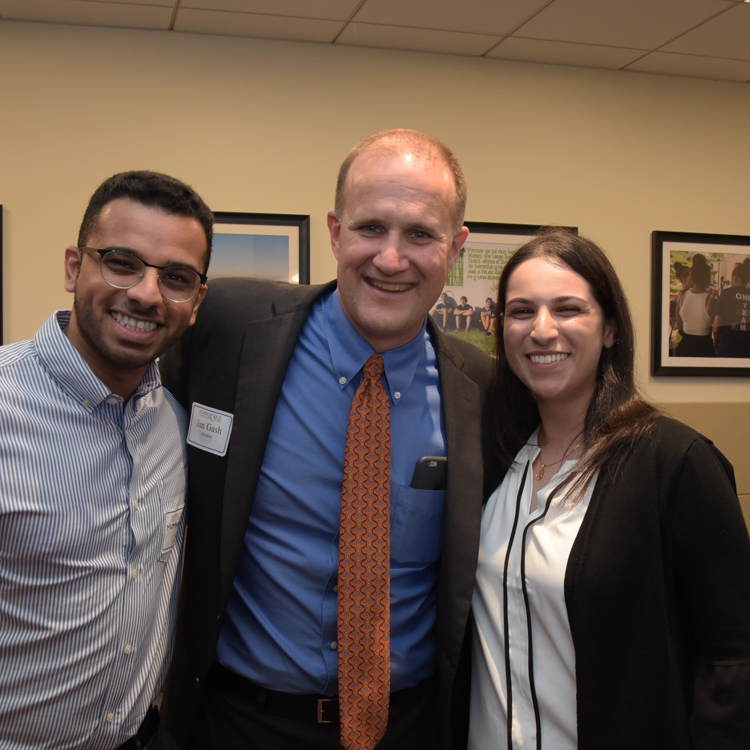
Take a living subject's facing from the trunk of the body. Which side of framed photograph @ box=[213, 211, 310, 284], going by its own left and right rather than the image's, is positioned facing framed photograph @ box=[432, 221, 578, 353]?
left

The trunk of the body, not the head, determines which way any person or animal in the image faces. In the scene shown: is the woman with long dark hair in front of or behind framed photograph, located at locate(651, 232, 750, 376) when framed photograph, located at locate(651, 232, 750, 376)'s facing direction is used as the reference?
in front

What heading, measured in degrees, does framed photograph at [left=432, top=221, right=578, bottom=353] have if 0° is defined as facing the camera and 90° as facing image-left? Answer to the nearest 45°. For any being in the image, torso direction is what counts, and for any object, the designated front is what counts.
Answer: approximately 0°

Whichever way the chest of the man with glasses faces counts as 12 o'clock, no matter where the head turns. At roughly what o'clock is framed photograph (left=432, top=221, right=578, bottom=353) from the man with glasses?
The framed photograph is roughly at 9 o'clock from the man with glasses.

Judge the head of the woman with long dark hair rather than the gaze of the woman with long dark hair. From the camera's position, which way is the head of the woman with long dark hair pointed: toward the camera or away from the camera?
toward the camera

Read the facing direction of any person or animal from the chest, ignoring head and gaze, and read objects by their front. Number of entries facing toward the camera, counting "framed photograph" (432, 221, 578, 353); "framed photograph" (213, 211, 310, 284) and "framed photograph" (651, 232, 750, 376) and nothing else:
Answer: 3

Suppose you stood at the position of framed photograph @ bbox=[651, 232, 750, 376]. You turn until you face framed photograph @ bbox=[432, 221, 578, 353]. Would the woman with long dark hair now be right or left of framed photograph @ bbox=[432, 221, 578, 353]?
left

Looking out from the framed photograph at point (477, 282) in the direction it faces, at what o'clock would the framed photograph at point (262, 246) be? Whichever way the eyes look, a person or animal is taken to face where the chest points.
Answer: the framed photograph at point (262, 246) is roughly at 2 o'clock from the framed photograph at point (477, 282).

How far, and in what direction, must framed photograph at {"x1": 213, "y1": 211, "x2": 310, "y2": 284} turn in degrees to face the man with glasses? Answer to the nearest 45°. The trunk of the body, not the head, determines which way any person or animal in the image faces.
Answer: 0° — it already faces them

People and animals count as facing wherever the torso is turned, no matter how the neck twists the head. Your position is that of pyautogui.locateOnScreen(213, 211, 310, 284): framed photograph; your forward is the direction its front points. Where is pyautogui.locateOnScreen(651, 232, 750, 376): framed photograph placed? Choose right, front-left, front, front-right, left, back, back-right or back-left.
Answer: left

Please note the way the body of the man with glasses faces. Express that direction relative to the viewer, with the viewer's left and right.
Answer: facing the viewer and to the right of the viewer

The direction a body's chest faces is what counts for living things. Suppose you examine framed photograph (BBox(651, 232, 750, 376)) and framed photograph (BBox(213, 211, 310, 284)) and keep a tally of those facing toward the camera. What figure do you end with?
2

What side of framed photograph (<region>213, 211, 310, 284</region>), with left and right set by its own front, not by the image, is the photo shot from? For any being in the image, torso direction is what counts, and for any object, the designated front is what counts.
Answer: front

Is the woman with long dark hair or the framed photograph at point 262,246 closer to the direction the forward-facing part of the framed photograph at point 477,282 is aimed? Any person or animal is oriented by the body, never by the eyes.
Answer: the woman with long dark hair

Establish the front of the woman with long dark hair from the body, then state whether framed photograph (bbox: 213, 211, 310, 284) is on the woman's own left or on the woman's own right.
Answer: on the woman's own right

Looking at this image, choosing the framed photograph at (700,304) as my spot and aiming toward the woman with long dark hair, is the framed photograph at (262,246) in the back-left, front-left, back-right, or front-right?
front-right

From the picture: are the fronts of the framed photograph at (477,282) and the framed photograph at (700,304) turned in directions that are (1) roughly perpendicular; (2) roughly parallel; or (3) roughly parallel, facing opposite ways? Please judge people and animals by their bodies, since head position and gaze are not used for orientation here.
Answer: roughly parallel

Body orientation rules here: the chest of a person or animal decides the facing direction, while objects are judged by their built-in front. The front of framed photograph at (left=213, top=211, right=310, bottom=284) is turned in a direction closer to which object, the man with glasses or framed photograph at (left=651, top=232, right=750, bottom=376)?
the man with glasses

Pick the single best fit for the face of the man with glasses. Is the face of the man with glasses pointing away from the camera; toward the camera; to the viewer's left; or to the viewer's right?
toward the camera
